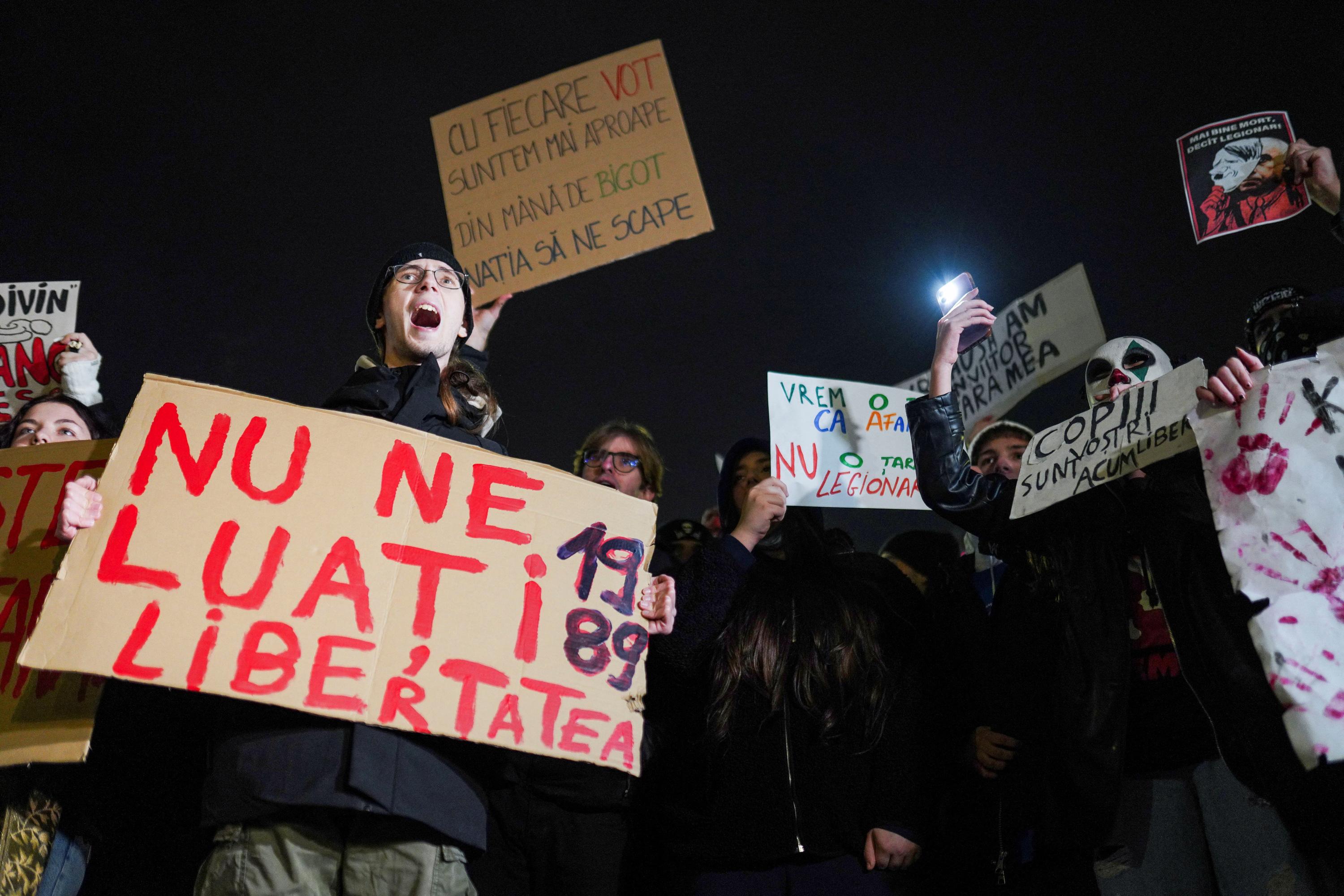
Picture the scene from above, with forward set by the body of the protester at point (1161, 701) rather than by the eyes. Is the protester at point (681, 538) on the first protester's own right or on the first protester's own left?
on the first protester's own right

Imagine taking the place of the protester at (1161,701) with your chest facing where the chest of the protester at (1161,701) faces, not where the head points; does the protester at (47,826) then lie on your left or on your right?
on your right

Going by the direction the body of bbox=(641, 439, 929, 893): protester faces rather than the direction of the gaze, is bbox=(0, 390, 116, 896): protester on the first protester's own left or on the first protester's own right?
on the first protester's own right

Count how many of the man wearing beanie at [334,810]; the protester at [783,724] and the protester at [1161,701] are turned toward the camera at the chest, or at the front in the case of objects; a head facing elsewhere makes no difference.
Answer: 3

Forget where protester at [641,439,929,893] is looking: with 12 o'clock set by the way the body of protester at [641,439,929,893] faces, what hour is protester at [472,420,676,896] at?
protester at [472,420,676,896] is roughly at 3 o'clock from protester at [641,439,929,893].
